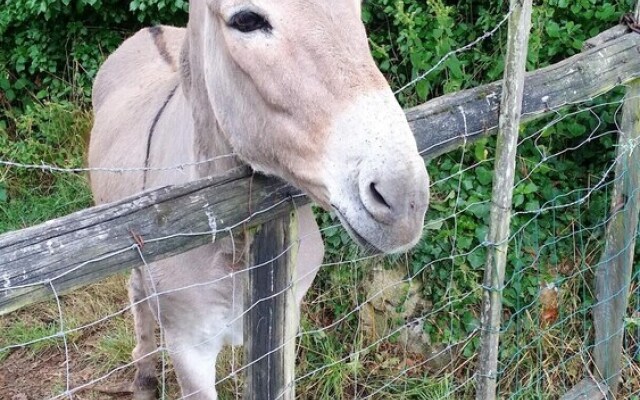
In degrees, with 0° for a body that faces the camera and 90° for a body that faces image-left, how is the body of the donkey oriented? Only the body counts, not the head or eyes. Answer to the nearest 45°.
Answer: approximately 315°
